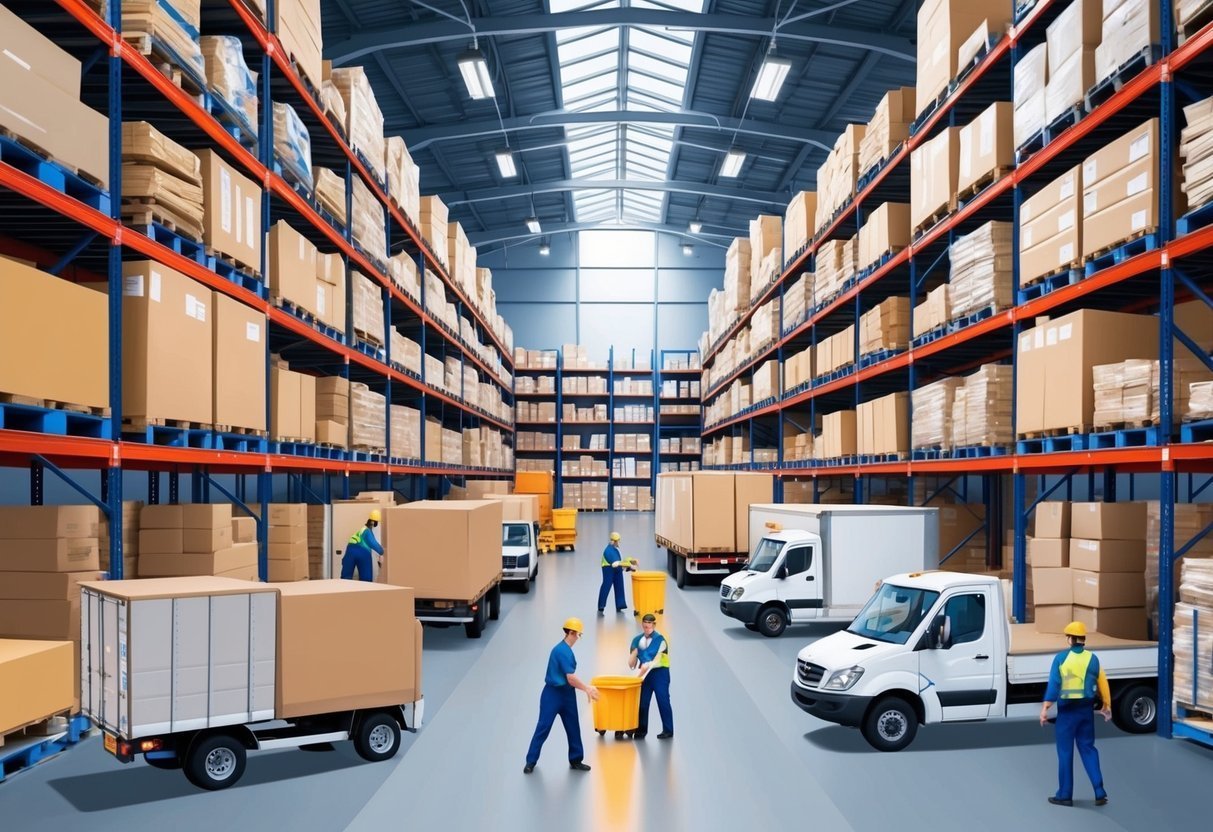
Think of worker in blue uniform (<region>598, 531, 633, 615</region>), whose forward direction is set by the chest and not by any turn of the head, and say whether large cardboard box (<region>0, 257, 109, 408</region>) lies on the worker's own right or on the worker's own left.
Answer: on the worker's own right

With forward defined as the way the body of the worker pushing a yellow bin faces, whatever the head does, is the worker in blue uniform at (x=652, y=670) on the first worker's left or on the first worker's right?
on the first worker's left

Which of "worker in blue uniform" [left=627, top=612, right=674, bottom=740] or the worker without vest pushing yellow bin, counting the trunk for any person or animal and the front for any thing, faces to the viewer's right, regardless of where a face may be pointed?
the worker without vest pushing yellow bin

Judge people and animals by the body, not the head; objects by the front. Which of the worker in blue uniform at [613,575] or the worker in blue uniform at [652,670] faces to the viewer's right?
the worker in blue uniform at [613,575]

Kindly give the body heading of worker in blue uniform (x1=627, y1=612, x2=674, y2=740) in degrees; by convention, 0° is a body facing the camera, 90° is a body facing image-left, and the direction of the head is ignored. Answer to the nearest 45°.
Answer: approximately 45°

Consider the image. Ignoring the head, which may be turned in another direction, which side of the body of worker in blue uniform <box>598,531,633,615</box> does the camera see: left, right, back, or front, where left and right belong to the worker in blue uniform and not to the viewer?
right

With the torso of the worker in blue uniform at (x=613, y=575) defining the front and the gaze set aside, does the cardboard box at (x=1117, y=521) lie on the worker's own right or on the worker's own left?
on the worker's own right
